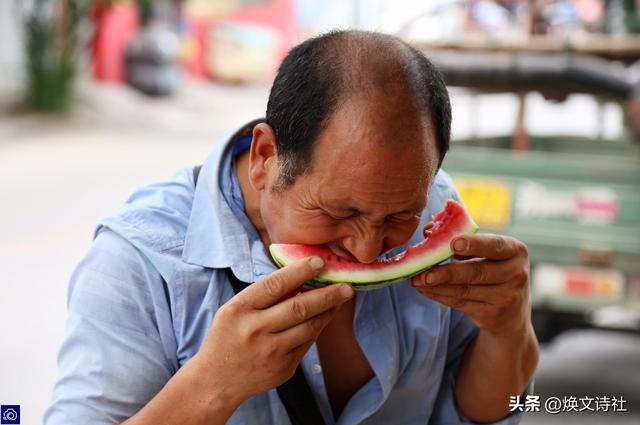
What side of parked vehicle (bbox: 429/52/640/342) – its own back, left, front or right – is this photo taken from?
back

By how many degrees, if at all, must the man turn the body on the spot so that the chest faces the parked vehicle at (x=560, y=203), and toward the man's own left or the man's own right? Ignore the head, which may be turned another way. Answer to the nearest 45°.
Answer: approximately 90° to the man's own left

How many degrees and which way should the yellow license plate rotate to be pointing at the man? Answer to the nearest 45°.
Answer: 0° — it already faces them

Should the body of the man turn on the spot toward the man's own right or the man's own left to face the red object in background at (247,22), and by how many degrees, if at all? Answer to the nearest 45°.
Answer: approximately 135° to the man's own left

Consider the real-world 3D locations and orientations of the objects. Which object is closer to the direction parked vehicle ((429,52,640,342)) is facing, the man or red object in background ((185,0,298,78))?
the red object in background

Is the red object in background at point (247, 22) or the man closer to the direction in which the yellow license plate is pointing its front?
the man

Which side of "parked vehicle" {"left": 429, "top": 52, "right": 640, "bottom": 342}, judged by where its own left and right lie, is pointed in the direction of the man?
back

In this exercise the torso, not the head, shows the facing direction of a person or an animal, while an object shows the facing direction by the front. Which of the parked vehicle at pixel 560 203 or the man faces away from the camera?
the parked vehicle

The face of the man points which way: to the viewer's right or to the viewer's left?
to the viewer's right
